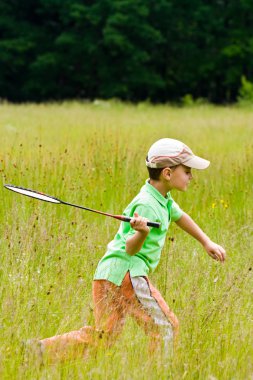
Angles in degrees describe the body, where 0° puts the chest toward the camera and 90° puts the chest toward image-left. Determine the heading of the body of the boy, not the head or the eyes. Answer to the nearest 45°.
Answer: approximately 270°

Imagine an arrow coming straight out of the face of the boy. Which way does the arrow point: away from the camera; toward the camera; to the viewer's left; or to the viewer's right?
to the viewer's right
